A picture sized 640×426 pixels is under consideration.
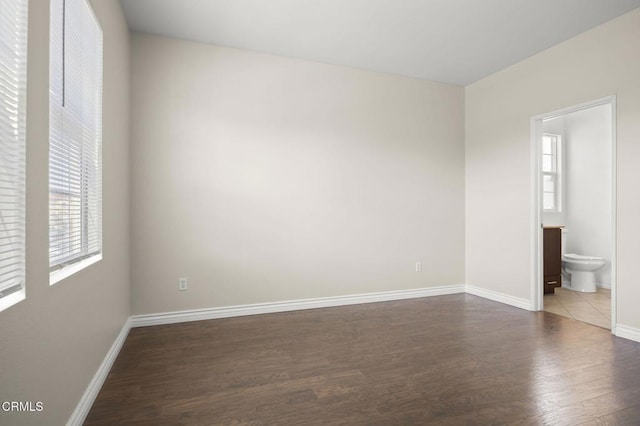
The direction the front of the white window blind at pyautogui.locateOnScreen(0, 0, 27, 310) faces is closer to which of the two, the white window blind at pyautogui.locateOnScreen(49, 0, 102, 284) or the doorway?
the doorway

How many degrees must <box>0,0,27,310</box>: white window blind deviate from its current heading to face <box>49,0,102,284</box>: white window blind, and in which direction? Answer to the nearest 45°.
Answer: approximately 90° to its left

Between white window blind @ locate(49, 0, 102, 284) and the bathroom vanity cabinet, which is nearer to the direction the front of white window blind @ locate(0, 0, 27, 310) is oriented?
the bathroom vanity cabinet

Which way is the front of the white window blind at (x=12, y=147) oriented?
to the viewer's right

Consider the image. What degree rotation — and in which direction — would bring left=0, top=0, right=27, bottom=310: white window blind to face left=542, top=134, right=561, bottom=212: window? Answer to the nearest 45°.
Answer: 0° — it already faces it

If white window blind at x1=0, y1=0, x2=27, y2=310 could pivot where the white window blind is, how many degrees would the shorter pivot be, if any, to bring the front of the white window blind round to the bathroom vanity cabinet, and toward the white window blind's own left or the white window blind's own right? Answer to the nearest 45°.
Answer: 0° — it already faces it
